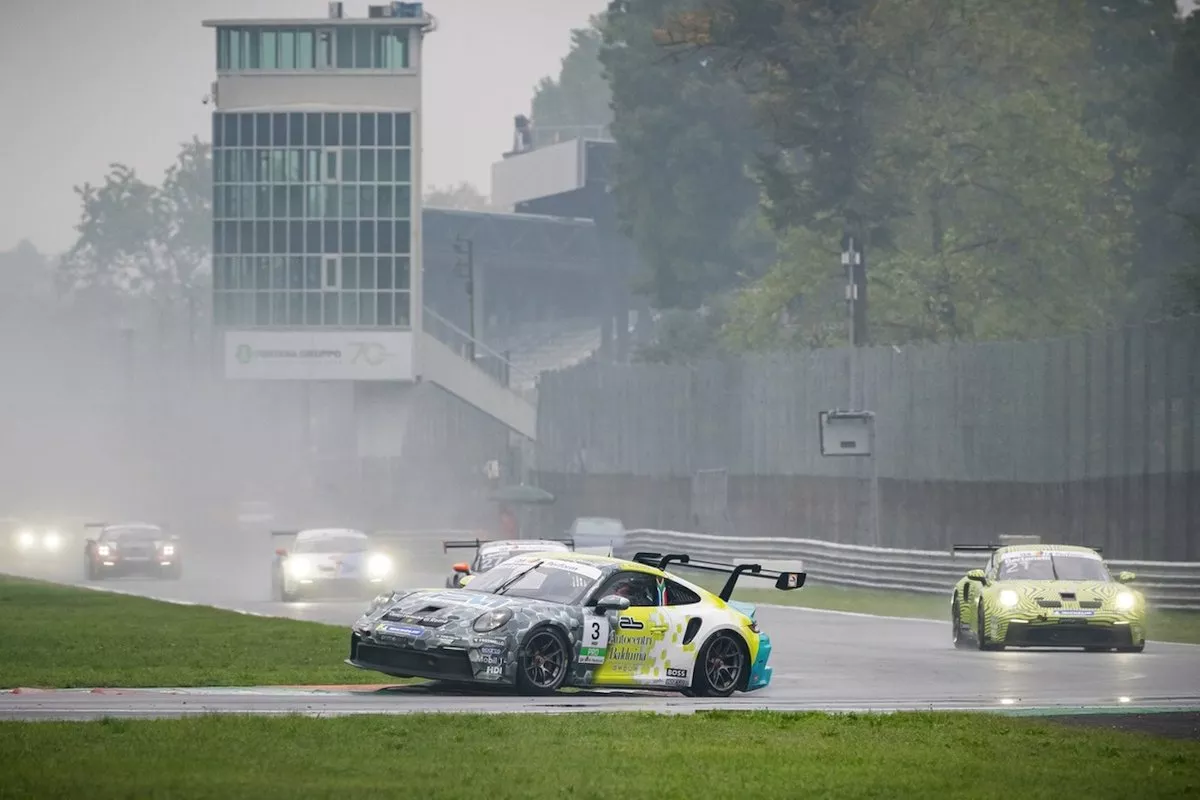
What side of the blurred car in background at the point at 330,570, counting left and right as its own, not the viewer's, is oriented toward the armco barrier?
left

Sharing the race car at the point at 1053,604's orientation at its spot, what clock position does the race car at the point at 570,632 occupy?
the race car at the point at 570,632 is roughly at 1 o'clock from the race car at the point at 1053,604.

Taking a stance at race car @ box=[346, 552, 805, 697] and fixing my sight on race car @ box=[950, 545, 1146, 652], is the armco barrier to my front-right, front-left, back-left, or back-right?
front-left

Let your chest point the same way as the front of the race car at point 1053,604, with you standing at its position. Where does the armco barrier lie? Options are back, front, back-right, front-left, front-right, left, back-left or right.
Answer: back

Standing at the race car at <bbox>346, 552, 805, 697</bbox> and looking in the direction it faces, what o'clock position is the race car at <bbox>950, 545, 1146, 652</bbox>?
the race car at <bbox>950, 545, 1146, 652</bbox> is roughly at 6 o'clock from the race car at <bbox>346, 552, 805, 697</bbox>.

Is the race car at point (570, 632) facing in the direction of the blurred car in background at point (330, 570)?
no

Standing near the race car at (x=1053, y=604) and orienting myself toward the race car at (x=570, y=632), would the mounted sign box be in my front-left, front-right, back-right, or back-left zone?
back-right

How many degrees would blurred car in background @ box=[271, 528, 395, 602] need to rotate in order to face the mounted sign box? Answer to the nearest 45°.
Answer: approximately 90° to its left

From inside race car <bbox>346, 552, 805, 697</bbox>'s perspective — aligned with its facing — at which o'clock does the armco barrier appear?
The armco barrier is roughly at 5 o'clock from the race car.

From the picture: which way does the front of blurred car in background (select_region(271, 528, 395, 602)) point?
toward the camera

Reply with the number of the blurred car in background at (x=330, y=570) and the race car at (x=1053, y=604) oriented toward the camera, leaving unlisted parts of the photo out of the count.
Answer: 2

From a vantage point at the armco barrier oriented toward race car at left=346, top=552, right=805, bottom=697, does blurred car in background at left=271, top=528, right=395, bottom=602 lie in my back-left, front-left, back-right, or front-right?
front-right

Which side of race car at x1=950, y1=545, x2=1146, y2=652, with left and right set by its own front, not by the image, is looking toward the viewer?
front

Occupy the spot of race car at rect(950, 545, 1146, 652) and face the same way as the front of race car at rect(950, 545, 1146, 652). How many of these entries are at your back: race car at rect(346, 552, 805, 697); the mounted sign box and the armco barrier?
2

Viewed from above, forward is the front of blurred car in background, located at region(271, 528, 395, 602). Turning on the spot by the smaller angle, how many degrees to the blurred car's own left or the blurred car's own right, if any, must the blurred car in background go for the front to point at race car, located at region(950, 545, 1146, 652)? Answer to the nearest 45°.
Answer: approximately 45° to the blurred car's own left

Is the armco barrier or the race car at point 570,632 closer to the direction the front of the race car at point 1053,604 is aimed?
the race car

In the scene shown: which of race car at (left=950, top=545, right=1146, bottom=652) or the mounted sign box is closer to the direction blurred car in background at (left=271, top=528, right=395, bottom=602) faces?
the race car
